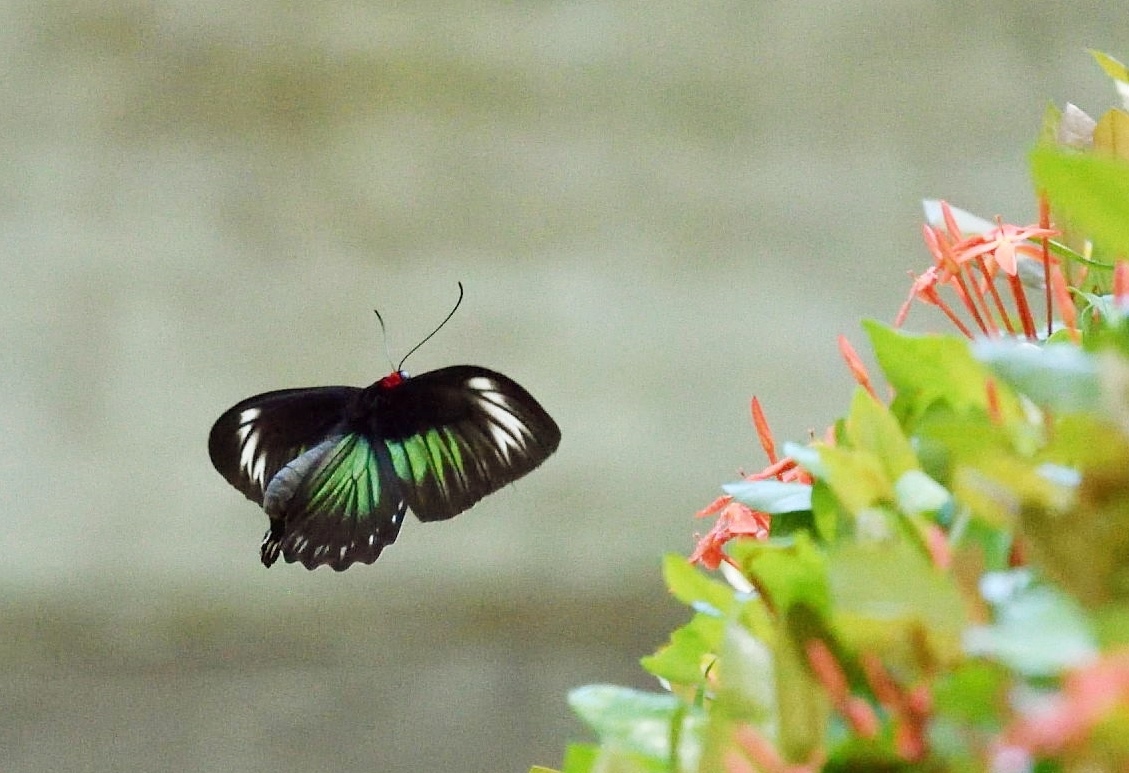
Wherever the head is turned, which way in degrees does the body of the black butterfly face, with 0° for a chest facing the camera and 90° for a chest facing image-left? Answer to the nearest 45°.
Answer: approximately 225°
